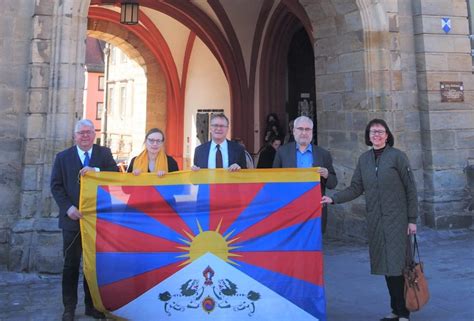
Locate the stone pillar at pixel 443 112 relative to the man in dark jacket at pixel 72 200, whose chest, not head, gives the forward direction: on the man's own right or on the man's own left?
on the man's own left

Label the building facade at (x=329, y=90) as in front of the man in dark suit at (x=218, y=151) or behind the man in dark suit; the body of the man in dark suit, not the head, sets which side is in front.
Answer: behind

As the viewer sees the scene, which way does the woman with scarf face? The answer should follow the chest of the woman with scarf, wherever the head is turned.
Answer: toward the camera

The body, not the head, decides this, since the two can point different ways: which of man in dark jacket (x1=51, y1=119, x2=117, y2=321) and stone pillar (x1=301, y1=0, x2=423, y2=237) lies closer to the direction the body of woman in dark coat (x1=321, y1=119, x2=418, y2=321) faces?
the man in dark jacket

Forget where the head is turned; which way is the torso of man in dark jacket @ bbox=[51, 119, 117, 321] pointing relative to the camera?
toward the camera

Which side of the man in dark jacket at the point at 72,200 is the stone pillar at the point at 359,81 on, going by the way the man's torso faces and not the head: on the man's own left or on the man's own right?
on the man's own left

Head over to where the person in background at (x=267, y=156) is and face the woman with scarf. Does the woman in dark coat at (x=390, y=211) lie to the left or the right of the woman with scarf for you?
left

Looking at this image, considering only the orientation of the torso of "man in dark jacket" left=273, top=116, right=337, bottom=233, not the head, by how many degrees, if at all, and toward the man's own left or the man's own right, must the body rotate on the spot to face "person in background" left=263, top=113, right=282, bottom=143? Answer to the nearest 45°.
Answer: approximately 180°

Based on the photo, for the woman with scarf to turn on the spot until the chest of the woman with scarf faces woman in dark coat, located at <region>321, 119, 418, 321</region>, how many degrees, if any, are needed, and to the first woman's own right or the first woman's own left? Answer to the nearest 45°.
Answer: approximately 45° to the first woman's own left

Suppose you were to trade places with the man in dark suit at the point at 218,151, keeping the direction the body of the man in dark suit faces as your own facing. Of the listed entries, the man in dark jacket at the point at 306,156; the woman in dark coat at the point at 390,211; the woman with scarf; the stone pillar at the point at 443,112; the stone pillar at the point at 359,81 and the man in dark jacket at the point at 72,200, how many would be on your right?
2

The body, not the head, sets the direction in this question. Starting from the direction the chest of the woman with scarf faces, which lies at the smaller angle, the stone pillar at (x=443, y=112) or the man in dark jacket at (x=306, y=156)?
the man in dark jacket
